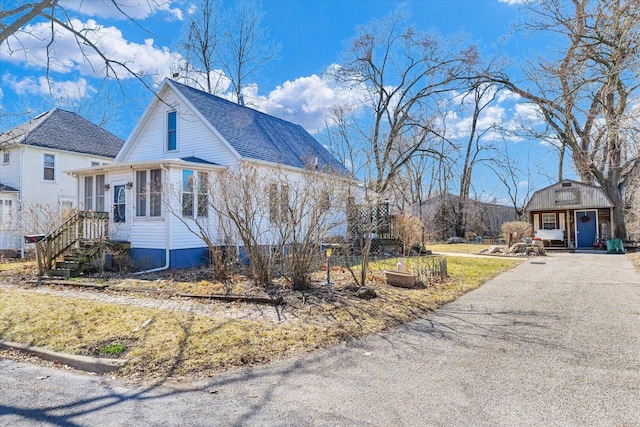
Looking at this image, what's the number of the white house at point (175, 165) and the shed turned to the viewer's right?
0

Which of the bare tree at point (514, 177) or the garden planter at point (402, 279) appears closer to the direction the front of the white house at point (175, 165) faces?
the garden planter

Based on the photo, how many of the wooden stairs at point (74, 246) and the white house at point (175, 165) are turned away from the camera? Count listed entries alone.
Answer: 0
